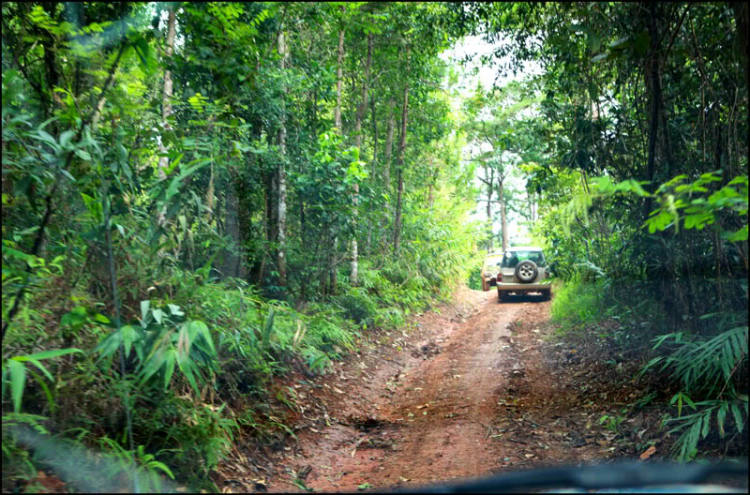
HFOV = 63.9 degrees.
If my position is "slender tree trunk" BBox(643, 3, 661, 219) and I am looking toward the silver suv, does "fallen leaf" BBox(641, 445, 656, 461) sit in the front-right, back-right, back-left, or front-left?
back-left

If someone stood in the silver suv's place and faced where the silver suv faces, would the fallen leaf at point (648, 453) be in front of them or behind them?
behind

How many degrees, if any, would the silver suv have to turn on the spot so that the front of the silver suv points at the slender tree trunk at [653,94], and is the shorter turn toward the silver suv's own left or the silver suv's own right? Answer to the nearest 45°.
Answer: approximately 180°

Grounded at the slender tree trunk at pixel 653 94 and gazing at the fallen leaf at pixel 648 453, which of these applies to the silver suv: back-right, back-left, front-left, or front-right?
back-right

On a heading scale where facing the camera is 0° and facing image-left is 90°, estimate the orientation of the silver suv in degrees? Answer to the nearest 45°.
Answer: approximately 180°
